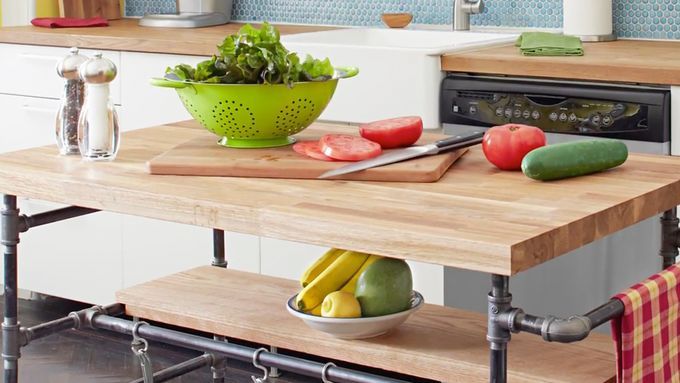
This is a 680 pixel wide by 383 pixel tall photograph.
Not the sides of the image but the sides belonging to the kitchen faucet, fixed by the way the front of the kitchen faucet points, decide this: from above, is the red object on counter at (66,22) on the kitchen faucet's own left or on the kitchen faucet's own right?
on the kitchen faucet's own right

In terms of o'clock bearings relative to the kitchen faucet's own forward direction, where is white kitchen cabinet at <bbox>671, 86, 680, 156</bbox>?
The white kitchen cabinet is roughly at 11 o'clock from the kitchen faucet.

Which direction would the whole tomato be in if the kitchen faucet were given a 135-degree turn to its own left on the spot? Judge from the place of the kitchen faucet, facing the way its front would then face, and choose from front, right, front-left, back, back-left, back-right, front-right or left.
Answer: back-right

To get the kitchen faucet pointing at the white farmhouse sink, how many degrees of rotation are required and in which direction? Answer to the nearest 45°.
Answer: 0° — it already faces it

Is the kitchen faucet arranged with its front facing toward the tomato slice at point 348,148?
yes

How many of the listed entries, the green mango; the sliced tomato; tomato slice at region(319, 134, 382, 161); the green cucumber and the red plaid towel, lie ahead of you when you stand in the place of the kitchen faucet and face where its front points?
5

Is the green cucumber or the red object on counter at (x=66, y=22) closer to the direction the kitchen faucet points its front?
the green cucumber

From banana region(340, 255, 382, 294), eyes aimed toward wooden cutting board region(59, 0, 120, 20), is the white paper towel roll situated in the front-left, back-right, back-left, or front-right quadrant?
front-right

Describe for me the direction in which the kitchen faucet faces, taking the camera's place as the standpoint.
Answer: facing the viewer

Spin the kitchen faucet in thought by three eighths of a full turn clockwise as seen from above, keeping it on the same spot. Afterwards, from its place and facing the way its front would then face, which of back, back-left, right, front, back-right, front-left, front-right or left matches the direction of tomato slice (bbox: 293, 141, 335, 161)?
back-left

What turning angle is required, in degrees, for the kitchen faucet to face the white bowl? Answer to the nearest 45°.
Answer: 0° — it already faces it

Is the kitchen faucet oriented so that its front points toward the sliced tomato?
yes

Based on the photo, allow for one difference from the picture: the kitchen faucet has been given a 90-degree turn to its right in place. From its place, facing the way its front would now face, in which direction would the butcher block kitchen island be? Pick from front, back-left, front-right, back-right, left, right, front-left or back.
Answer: left

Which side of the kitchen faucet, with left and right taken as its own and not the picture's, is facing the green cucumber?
front

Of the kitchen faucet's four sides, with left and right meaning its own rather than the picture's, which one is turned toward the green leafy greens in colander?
front

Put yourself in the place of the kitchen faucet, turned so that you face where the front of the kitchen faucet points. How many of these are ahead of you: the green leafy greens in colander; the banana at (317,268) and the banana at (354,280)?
3
